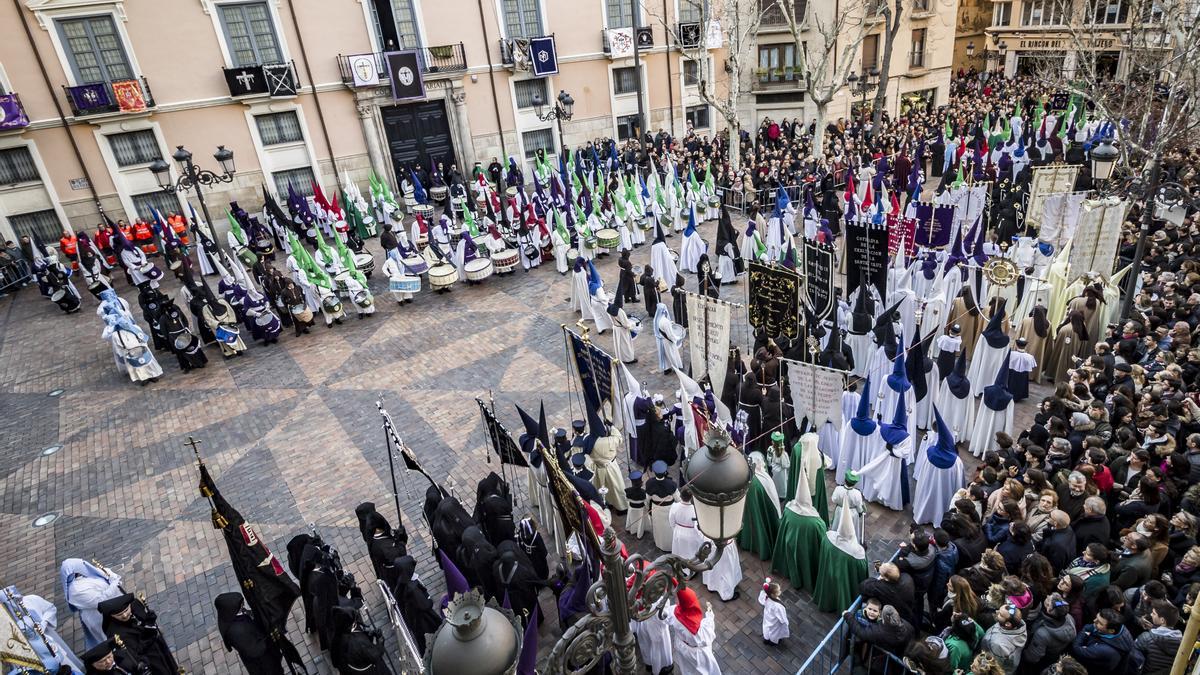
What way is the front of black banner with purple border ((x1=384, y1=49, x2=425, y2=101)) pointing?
toward the camera

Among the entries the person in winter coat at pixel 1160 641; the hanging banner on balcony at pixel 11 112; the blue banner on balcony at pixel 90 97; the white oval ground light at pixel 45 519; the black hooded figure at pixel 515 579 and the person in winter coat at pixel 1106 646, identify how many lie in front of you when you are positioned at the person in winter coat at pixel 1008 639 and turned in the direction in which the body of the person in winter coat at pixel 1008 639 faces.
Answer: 4

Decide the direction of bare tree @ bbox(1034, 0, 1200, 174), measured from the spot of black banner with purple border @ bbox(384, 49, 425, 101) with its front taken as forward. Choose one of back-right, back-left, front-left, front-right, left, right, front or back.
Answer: front-left

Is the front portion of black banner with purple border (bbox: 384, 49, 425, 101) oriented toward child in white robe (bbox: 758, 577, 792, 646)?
yes

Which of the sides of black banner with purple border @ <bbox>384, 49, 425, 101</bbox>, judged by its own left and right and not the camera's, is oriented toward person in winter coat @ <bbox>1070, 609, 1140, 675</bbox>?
front

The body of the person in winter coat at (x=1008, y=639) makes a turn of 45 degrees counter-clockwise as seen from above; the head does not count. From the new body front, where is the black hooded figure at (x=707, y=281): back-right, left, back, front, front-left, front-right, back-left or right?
right

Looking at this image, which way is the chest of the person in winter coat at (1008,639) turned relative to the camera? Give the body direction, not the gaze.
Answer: to the viewer's left

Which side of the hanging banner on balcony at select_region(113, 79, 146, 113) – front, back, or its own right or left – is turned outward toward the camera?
front

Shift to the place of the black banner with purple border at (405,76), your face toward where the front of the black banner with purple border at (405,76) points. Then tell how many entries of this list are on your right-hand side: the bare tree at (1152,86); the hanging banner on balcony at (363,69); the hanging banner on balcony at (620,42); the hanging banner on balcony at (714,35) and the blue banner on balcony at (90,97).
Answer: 2

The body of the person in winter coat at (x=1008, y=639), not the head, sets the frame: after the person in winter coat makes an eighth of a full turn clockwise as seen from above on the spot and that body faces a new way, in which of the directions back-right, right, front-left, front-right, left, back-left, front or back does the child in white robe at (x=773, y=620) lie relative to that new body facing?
front-left

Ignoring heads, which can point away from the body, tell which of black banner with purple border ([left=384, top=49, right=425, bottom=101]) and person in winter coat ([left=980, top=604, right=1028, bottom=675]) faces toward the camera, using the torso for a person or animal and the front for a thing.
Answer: the black banner with purple border

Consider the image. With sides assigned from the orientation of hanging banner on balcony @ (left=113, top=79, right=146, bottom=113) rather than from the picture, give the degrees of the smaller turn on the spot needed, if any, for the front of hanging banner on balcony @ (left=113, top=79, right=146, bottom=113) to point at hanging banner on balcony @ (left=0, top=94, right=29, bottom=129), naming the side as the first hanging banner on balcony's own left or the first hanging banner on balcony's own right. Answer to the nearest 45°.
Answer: approximately 90° to the first hanging banner on balcony's own right

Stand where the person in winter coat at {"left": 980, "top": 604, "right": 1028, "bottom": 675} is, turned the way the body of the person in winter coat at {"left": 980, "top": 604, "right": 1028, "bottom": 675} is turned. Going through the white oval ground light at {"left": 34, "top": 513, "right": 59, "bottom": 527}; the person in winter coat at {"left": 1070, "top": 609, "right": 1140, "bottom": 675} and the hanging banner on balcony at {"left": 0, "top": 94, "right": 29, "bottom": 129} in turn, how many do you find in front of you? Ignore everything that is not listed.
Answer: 2

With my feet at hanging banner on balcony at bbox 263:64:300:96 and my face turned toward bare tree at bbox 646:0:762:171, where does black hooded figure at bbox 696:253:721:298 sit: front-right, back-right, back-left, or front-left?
front-right

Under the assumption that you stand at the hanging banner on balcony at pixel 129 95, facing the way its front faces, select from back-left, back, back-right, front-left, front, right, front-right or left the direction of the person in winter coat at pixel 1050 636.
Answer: front

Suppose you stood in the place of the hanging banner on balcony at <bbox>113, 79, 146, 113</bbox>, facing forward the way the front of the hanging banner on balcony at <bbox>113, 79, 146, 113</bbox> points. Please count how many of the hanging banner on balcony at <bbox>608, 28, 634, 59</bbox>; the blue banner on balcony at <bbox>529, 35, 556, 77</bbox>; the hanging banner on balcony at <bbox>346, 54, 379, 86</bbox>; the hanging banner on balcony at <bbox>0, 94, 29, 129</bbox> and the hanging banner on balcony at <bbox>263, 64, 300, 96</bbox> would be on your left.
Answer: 4

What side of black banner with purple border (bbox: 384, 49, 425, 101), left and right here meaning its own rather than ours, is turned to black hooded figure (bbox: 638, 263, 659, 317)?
front

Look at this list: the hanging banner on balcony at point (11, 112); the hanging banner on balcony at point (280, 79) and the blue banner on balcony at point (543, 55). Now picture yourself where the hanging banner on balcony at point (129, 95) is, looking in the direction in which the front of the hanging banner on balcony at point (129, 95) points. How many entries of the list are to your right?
1

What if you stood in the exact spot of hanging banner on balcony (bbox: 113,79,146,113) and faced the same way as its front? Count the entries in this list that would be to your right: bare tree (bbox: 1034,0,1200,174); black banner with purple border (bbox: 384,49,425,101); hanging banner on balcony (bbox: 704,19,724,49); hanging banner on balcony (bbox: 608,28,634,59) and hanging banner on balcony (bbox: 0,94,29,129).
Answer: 1

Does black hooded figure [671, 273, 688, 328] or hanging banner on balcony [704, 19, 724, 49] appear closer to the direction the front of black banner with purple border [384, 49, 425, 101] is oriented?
the black hooded figure
